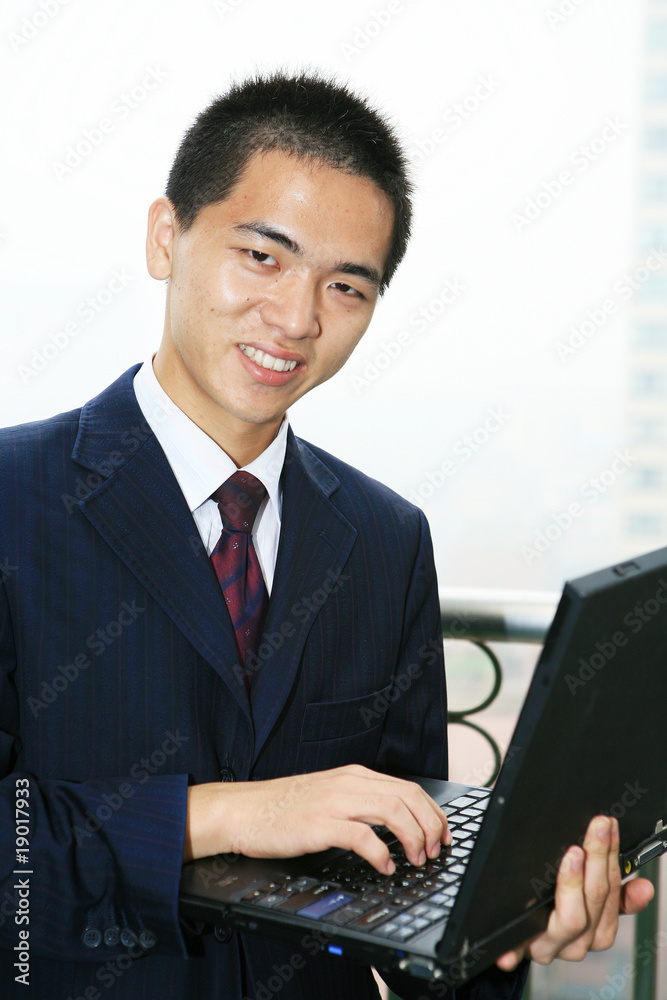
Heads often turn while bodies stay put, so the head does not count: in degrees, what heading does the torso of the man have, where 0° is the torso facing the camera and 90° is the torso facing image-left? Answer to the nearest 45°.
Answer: approximately 315°

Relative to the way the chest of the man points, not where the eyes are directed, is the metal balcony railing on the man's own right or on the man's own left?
on the man's own left
